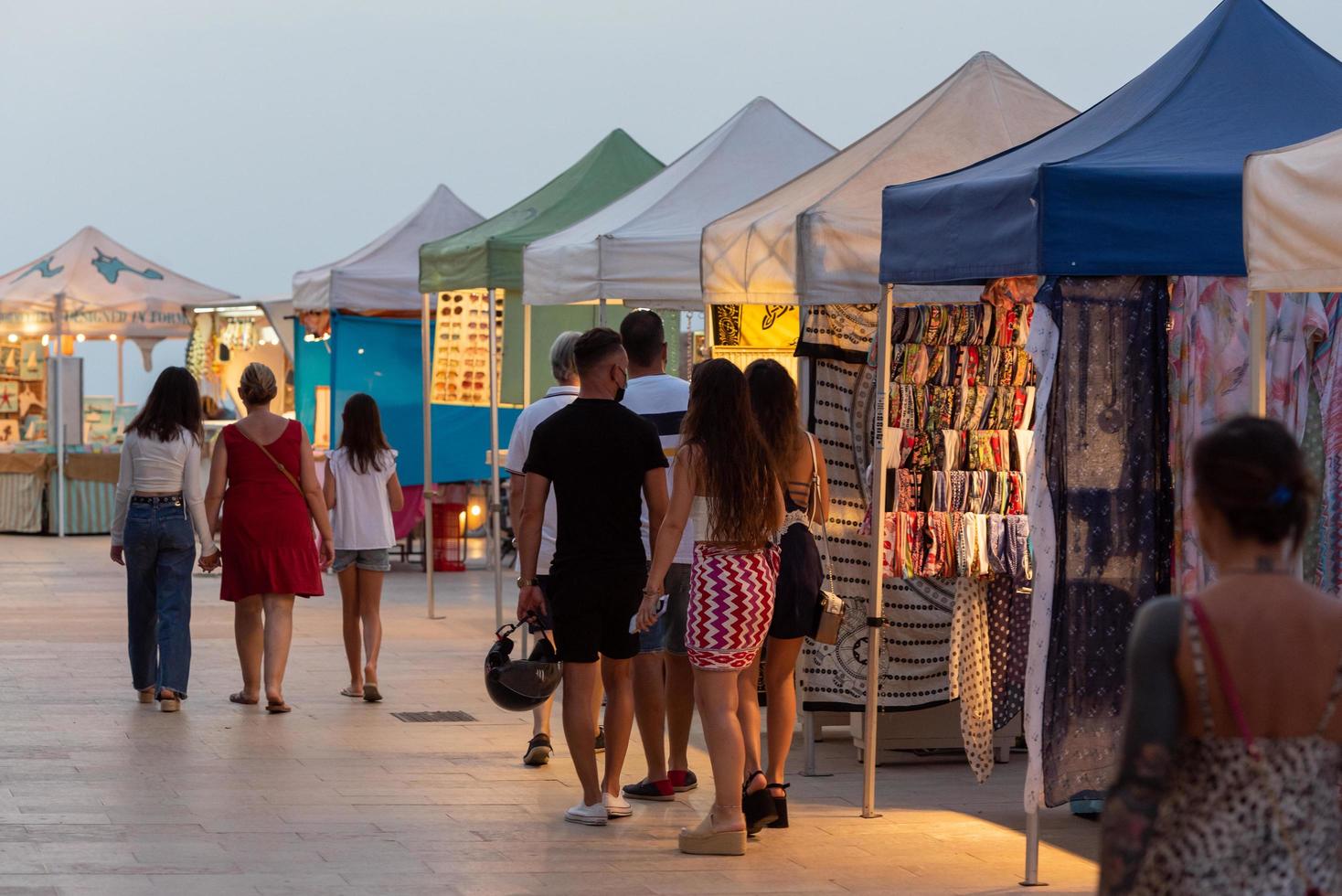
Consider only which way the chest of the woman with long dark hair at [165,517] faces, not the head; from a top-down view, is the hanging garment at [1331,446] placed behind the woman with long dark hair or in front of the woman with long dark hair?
behind

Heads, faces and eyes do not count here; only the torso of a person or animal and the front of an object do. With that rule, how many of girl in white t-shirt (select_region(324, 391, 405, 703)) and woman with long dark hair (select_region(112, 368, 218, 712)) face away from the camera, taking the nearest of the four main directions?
2

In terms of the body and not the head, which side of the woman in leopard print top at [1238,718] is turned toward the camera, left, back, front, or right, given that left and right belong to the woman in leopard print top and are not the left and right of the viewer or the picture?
back

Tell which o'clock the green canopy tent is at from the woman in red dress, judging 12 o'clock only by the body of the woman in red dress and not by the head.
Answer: The green canopy tent is roughly at 1 o'clock from the woman in red dress.

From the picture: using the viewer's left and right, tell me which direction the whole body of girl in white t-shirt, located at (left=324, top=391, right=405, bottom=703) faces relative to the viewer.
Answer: facing away from the viewer

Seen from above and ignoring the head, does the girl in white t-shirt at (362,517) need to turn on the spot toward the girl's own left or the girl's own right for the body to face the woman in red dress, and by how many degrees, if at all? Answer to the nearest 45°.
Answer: approximately 135° to the girl's own left

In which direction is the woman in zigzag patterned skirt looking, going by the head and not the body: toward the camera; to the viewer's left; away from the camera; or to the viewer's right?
away from the camera

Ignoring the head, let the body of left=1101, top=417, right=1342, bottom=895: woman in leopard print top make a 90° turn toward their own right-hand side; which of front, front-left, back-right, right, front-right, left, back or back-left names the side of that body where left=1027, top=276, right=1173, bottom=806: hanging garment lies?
left

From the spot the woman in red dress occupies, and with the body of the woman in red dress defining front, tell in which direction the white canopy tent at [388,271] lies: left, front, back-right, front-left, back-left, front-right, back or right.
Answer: front

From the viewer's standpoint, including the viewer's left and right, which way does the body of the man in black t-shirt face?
facing away from the viewer

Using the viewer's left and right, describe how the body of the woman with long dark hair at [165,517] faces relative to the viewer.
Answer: facing away from the viewer

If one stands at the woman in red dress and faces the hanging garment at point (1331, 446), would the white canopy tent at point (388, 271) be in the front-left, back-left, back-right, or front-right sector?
back-left

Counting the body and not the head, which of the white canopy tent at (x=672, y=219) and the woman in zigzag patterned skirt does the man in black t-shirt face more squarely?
the white canopy tent

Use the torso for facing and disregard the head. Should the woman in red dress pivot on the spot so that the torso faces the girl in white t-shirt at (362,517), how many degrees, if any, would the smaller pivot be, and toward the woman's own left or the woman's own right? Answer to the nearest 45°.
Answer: approximately 45° to the woman's own right

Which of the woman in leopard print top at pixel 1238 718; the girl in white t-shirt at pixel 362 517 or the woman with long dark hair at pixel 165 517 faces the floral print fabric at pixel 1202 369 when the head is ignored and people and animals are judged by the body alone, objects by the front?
the woman in leopard print top at pixel 1238 718

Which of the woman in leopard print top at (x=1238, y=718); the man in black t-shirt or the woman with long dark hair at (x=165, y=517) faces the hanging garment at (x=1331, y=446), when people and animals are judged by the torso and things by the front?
the woman in leopard print top at (x=1238, y=718)

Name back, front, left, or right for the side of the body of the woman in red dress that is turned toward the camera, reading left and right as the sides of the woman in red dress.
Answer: back
